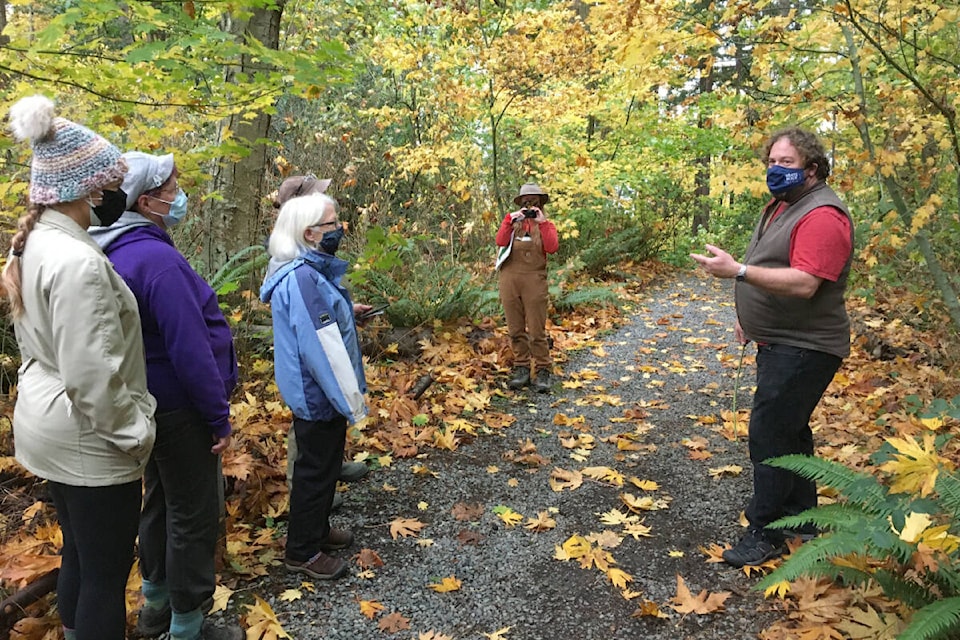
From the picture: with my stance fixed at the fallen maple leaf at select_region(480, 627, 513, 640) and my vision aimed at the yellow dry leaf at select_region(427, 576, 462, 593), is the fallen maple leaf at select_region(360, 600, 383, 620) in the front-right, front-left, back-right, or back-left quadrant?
front-left

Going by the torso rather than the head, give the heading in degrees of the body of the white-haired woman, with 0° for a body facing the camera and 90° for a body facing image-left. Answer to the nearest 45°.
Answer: approximately 270°

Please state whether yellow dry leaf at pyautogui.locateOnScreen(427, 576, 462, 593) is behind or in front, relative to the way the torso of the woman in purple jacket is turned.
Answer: in front

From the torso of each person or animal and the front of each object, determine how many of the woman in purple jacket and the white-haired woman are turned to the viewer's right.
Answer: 2

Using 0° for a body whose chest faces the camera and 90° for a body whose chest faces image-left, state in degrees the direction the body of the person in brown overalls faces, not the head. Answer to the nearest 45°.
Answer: approximately 0°

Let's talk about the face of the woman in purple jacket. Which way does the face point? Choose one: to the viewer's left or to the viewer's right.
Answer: to the viewer's right

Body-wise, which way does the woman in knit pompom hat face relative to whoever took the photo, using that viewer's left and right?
facing away from the viewer and to the right of the viewer

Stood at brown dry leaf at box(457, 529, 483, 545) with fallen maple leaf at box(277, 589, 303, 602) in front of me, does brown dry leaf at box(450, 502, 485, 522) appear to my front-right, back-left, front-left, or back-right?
back-right

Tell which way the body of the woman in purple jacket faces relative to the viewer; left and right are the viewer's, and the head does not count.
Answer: facing to the right of the viewer

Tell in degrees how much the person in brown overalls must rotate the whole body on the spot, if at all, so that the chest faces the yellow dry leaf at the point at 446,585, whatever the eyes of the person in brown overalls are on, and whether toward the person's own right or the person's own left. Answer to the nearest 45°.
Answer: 0° — they already face it

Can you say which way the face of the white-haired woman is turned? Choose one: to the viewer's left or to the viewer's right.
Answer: to the viewer's right

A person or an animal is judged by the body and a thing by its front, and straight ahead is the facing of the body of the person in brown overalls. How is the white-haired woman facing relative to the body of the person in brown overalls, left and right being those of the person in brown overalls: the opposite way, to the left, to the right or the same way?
to the left

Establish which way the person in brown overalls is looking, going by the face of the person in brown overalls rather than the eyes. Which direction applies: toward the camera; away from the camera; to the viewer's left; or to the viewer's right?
toward the camera
